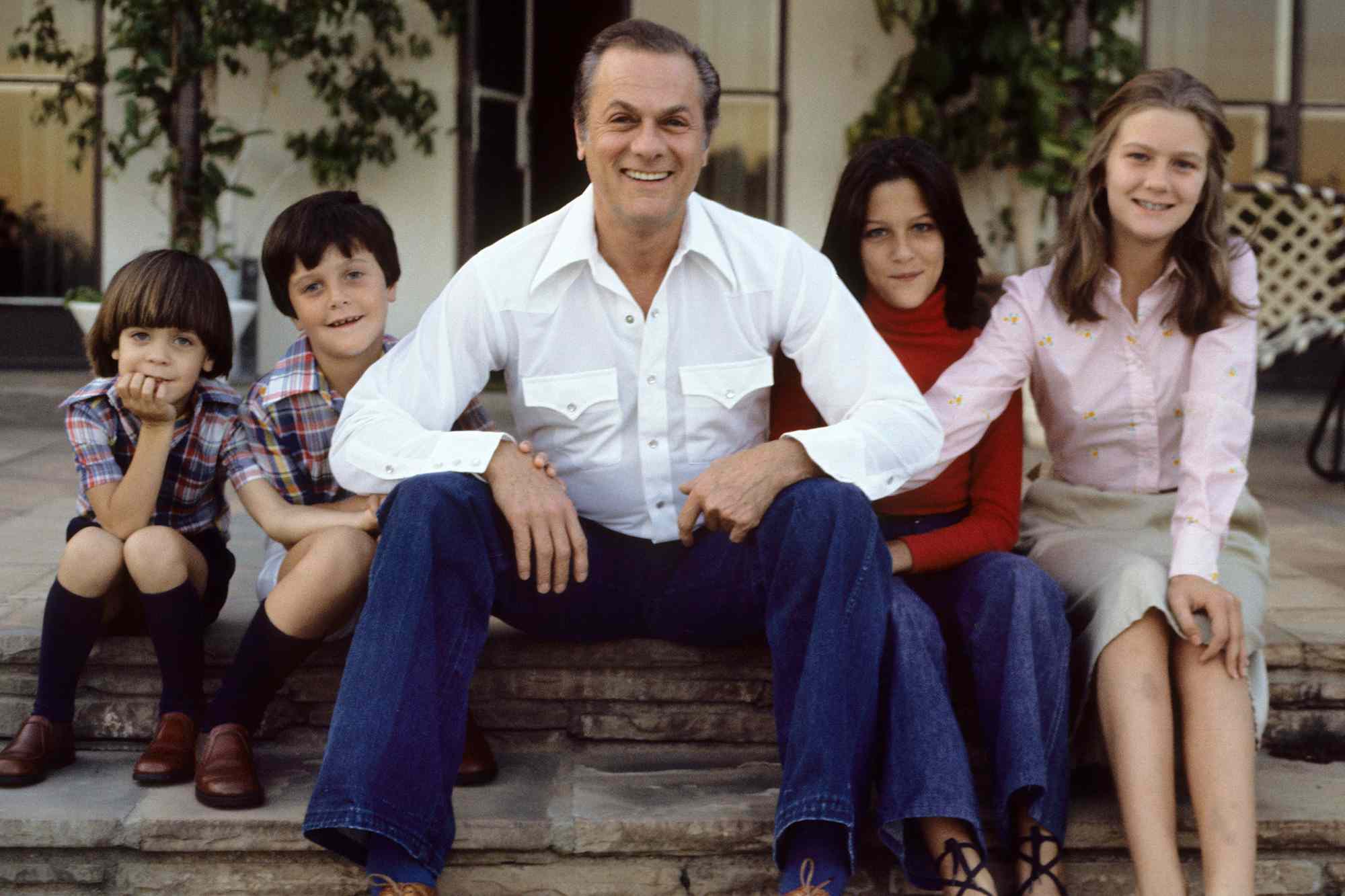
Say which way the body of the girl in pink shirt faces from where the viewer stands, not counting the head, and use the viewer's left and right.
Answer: facing the viewer

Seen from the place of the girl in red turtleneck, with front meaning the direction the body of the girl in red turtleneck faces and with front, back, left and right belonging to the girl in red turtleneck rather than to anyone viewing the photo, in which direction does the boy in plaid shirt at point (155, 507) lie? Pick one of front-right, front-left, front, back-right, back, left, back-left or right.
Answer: right

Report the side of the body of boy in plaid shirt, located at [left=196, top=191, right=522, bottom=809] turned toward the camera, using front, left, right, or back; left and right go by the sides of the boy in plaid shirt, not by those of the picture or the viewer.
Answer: front

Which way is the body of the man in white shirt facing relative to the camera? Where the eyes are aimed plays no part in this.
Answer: toward the camera

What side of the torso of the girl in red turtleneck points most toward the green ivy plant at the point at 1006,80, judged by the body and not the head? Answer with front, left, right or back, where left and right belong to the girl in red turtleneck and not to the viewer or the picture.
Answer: back

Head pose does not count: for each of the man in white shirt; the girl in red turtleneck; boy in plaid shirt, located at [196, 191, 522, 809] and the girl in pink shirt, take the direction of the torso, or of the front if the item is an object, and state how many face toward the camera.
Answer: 4

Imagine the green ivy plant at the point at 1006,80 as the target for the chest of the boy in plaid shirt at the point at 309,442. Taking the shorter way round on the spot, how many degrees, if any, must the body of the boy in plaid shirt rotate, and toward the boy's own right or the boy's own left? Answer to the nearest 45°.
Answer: approximately 135° to the boy's own left

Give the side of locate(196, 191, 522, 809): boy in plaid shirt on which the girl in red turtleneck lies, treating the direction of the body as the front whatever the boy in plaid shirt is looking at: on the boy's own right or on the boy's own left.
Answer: on the boy's own left

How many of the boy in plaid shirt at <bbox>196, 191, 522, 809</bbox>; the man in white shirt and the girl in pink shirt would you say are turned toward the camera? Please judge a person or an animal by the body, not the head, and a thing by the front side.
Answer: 3

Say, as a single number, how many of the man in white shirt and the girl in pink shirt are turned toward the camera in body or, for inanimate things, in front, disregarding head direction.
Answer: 2

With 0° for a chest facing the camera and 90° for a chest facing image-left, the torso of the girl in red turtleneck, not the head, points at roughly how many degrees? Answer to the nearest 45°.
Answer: approximately 0°
